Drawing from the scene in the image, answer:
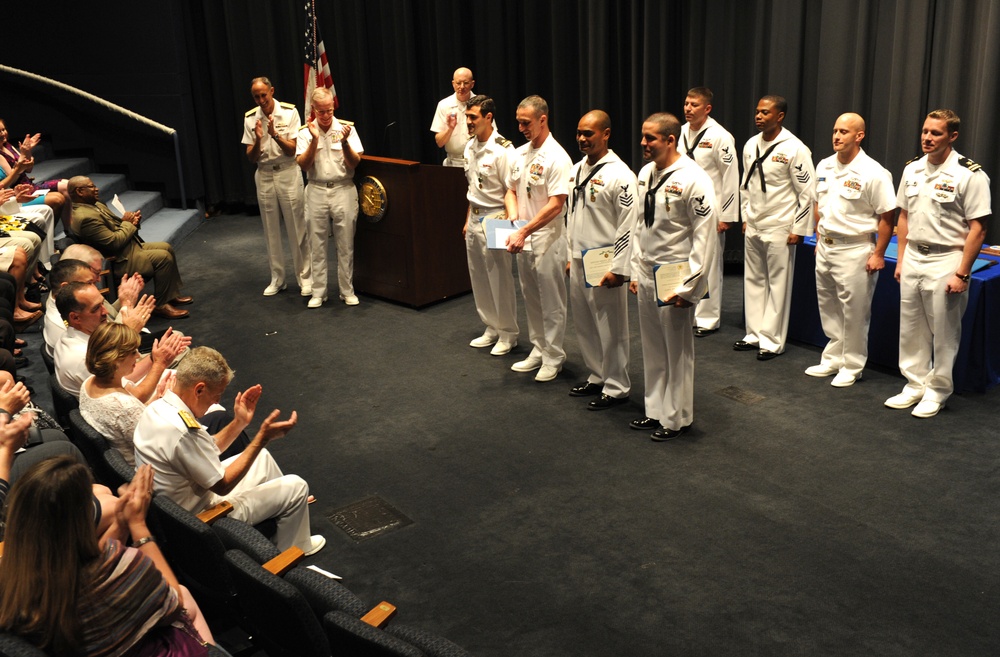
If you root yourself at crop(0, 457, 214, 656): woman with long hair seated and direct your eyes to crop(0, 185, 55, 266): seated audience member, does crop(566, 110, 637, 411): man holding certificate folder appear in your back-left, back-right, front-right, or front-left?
front-right

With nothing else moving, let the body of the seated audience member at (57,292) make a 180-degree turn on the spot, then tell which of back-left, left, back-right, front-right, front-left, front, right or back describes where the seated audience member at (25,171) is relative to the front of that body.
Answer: right

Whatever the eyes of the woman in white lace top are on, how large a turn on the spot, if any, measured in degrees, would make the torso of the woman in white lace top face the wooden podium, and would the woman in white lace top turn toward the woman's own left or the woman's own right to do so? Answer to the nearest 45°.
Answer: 0° — they already face it

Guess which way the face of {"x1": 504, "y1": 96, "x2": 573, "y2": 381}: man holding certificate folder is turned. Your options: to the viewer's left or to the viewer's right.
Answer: to the viewer's left

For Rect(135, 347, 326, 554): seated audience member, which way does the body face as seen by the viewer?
to the viewer's right

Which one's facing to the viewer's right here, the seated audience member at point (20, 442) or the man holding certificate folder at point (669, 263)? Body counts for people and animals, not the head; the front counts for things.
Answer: the seated audience member

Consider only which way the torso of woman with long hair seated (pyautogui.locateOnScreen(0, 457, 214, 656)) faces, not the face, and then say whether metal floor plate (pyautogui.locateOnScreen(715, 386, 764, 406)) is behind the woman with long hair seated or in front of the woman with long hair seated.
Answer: in front

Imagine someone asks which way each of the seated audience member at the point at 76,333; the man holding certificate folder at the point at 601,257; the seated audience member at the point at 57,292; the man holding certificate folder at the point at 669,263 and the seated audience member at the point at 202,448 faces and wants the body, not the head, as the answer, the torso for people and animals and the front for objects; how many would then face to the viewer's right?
3

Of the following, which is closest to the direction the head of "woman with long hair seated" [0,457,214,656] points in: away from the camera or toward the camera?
away from the camera

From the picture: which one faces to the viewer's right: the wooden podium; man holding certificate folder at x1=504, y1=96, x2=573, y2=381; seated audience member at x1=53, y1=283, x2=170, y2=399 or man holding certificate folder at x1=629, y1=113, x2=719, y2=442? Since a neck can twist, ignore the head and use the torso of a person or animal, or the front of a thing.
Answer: the seated audience member

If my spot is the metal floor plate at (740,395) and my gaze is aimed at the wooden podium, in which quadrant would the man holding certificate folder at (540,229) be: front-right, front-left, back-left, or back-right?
front-left

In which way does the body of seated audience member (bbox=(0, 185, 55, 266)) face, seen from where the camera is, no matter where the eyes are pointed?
to the viewer's right

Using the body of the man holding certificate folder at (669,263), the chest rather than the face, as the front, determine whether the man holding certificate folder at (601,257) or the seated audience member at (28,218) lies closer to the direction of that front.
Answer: the seated audience member

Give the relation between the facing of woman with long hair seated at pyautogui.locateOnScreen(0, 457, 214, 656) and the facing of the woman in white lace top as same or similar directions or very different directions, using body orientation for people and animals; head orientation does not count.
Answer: same or similar directions

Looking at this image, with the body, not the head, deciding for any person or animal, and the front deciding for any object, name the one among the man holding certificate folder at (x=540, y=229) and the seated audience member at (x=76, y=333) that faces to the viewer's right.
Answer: the seated audience member

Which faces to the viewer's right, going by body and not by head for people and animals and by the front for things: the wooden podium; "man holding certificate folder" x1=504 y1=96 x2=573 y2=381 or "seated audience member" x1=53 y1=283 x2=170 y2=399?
the seated audience member

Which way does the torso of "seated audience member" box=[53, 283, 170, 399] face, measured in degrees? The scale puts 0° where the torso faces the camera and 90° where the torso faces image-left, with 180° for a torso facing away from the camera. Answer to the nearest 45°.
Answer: approximately 270°

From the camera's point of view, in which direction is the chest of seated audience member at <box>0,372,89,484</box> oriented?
to the viewer's right

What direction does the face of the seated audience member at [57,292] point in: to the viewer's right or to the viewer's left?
to the viewer's right
